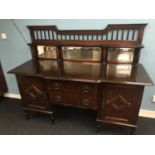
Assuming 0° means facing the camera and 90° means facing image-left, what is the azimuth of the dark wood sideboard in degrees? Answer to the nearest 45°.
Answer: approximately 0°
